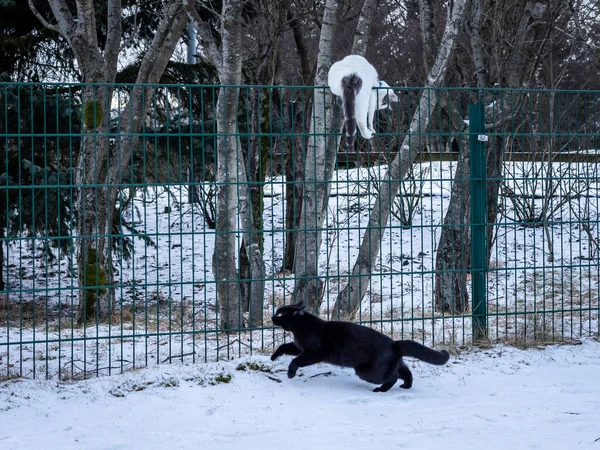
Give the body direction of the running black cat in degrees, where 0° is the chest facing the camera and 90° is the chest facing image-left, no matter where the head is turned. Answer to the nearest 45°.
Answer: approximately 90°

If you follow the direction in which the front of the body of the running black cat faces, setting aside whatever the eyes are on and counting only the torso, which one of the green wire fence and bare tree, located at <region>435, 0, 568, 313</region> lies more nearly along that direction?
the green wire fence

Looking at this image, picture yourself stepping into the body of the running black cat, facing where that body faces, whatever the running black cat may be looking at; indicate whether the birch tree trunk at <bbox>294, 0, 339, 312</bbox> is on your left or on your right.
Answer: on your right

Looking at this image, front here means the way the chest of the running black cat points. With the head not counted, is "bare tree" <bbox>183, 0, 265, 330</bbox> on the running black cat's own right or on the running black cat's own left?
on the running black cat's own right

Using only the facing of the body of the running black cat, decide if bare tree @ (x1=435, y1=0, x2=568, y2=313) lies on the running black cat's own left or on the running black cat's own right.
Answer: on the running black cat's own right
